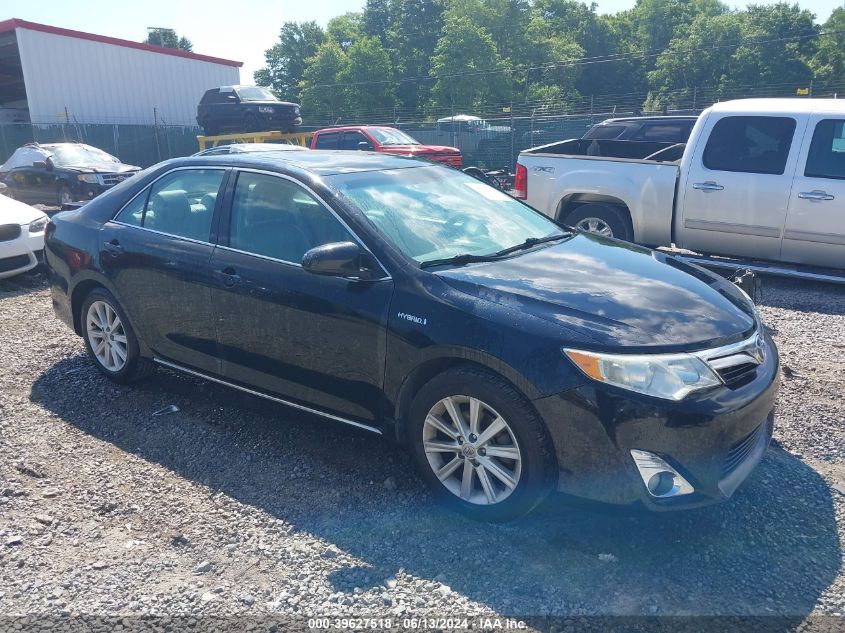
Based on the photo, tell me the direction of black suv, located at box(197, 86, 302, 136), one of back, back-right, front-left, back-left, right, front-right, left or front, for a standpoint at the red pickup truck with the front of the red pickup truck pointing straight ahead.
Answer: back

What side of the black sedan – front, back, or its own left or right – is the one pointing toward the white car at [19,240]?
back

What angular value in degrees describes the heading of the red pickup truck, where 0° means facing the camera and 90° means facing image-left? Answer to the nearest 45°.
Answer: approximately 315°

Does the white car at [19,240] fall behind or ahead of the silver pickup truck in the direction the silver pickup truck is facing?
behind

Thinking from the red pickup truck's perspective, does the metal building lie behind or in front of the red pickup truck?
behind

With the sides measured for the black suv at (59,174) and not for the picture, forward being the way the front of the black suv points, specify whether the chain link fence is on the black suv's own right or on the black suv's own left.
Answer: on the black suv's own left

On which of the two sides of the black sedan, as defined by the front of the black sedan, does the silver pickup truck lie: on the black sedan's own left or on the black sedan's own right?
on the black sedan's own left

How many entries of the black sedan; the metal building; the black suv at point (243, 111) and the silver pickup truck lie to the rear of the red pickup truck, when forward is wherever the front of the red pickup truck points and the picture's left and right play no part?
2

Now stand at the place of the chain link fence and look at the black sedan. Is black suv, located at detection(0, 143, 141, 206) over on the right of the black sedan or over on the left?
right

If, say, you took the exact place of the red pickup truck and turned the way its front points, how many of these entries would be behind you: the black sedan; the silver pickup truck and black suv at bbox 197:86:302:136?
1

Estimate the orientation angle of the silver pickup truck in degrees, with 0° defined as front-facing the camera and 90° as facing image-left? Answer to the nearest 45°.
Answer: approximately 270°

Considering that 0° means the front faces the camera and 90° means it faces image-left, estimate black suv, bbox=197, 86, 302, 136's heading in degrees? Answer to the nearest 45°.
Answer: approximately 315°

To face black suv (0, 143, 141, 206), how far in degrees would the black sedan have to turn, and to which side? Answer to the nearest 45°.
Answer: approximately 180°
